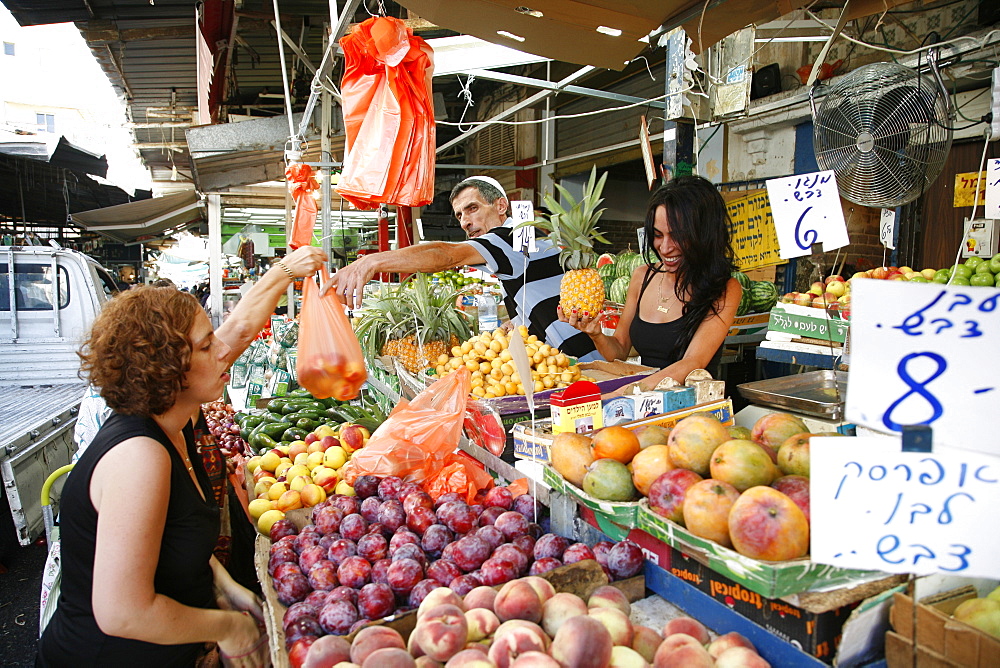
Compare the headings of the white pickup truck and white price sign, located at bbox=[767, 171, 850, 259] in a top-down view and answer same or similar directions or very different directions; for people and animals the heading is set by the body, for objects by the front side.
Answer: very different directions

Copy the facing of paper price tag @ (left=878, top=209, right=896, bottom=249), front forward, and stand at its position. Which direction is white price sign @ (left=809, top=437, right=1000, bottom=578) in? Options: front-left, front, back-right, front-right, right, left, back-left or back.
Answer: front

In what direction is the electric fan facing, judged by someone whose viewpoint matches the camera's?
facing the viewer and to the left of the viewer

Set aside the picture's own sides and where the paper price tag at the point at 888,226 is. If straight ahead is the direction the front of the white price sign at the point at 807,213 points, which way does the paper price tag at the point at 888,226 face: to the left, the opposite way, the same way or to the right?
the same way

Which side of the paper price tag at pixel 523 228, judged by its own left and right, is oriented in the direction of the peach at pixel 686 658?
front

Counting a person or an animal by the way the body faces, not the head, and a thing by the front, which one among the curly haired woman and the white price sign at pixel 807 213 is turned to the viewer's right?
the curly haired woman

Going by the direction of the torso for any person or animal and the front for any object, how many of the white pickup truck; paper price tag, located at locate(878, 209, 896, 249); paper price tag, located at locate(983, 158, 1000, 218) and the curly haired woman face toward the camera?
2

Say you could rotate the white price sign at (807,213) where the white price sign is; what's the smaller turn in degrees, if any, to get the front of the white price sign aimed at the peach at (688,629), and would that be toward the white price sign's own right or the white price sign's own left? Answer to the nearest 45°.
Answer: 0° — it already faces it

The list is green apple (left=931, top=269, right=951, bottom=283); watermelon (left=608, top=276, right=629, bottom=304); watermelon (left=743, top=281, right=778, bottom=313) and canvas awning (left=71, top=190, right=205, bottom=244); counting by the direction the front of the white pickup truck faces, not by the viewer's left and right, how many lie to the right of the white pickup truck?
3

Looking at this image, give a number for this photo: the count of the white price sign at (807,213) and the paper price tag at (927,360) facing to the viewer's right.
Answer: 0

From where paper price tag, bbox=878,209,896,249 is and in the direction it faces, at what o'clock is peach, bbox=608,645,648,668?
The peach is roughly at 12 o'clock from the paper price tag.

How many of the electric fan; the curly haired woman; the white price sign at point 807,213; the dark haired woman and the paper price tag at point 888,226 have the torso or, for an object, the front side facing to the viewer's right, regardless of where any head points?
1

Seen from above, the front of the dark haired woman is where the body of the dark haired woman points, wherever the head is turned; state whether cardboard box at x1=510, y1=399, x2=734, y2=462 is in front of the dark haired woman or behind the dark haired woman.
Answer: in front

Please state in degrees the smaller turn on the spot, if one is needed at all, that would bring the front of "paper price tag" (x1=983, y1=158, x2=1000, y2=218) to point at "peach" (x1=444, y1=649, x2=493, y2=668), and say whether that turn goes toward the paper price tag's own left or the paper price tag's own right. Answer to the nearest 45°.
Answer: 0° — it already faces it

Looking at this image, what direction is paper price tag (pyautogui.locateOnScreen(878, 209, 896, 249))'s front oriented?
toward the camera

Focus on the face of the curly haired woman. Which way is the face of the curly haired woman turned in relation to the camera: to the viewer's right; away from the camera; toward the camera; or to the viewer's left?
to the viewer's right

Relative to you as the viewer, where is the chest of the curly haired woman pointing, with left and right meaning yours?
facing to the right of the viewer

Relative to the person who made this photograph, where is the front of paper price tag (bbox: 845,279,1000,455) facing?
facing the viewer

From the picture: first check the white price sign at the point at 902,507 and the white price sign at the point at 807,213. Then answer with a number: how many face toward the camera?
2

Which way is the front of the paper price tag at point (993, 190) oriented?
toward the camera

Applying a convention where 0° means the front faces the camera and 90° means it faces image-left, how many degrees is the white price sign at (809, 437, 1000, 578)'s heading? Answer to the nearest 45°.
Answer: approximately 0°
